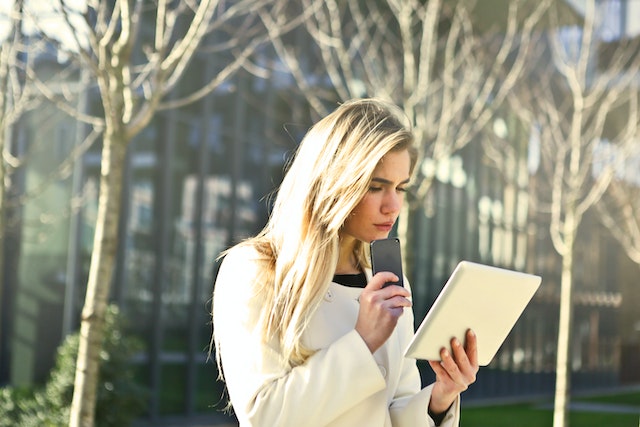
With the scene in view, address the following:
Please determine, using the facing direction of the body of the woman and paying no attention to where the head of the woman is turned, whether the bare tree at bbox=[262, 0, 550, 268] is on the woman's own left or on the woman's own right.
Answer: on the woman's own left

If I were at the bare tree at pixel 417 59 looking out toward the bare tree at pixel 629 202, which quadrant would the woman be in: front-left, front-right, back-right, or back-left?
back-right

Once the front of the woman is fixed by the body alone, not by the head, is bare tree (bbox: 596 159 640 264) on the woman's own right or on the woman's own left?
on the woman's own left

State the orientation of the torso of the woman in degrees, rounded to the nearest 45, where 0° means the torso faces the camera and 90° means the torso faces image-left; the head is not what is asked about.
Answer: approximately 315°
